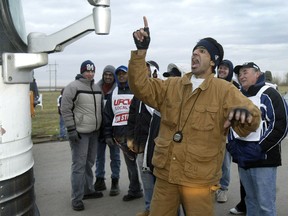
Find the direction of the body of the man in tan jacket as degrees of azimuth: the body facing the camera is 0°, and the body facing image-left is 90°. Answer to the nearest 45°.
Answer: approximately 45°

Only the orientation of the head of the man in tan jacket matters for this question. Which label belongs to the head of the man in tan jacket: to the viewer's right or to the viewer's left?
to the viewer's left
